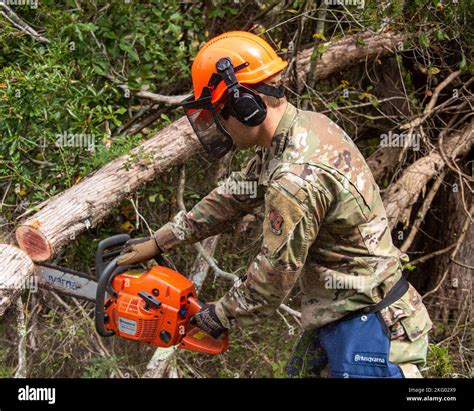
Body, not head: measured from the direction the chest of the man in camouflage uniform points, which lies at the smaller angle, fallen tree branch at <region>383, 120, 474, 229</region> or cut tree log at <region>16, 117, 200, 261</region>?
the cut tree log

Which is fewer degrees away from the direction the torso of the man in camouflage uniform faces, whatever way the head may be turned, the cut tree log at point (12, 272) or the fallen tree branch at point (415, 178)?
the cut tree log

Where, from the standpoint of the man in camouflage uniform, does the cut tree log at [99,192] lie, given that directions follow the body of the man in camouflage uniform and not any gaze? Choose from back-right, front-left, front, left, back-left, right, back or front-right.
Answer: front-right

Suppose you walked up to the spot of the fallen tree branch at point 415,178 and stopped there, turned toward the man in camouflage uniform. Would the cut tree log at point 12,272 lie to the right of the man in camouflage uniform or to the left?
right

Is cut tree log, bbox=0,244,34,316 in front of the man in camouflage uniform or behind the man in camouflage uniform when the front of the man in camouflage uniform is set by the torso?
in front

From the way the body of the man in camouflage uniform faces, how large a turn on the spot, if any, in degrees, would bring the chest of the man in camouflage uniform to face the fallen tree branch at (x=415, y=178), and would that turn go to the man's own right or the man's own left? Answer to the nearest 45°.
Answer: approximately 90° to the man's own right

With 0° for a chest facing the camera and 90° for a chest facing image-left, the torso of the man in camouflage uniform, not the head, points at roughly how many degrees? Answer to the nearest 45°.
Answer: approximately 90°
